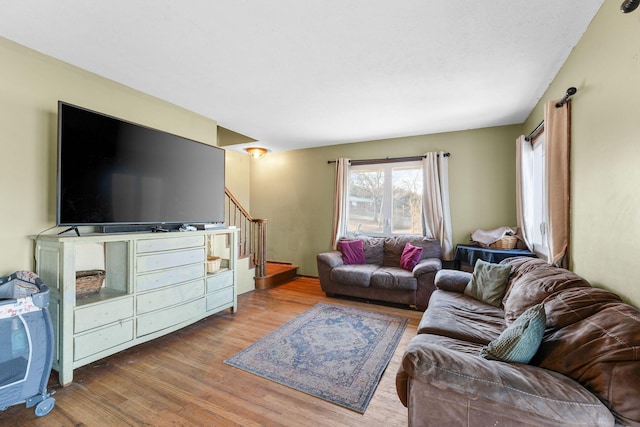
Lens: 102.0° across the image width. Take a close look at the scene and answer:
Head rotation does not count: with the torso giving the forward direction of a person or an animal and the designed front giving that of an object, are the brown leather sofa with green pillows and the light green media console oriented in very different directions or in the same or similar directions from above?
very different directions

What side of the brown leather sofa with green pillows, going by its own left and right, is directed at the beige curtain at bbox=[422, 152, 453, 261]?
right

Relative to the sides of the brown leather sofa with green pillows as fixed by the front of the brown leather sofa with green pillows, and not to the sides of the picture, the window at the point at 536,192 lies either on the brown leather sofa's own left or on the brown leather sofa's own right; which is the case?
on the brown leather sofa's own right

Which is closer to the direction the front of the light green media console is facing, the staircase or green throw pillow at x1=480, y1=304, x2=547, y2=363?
the green throw pillow

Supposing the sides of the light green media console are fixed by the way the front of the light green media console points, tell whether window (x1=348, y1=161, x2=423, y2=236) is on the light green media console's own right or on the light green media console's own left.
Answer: on the light green media console's own left

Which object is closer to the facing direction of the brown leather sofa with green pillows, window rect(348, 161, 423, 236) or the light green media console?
the light green media console

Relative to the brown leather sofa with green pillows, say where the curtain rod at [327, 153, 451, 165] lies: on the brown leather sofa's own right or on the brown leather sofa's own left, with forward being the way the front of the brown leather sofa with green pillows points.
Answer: on the brown leather sofa's own right

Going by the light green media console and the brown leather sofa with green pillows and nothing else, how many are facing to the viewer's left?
1

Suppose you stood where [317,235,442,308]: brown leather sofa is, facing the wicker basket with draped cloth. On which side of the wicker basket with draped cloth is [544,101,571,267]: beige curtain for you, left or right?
right

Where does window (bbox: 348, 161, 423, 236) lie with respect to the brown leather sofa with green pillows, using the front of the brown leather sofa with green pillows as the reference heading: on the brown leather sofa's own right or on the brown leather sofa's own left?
on the brown leather sofa's own right

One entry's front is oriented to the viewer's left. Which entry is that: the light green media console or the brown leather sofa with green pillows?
the brown leather sofa with green pillows

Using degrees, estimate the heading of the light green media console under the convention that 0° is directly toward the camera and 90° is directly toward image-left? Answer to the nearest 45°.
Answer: approximately 315°

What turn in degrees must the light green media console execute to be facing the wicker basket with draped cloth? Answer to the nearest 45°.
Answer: approximately 45° to its left

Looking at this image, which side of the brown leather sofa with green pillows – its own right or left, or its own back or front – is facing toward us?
left
